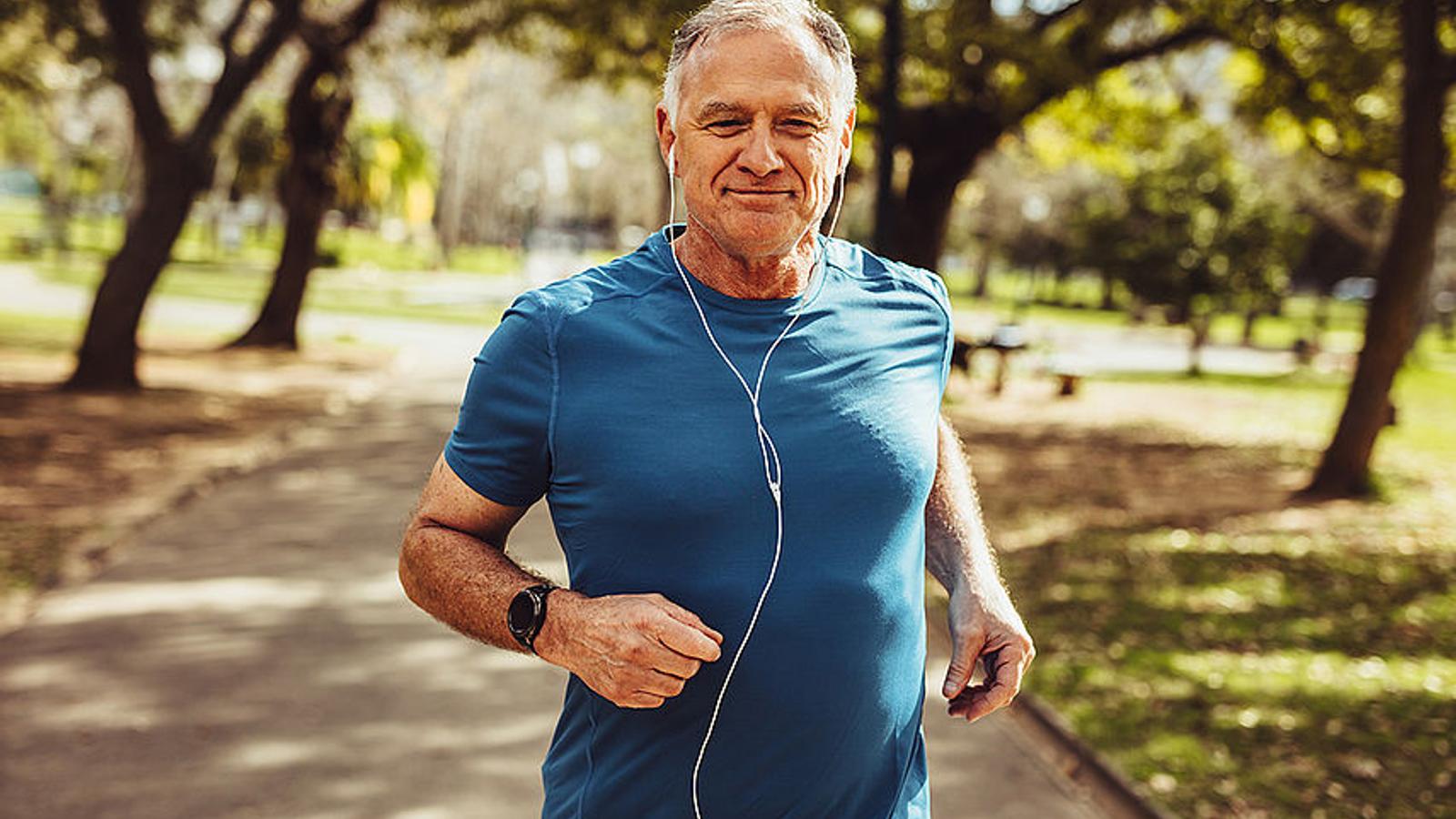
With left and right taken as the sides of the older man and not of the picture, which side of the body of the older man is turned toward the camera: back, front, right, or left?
front

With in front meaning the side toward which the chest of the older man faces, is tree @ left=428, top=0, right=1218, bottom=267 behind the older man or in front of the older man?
behind

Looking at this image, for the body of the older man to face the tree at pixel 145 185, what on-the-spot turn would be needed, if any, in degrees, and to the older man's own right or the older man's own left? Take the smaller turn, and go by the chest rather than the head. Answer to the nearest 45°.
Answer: approximately 135° to the older man's own right

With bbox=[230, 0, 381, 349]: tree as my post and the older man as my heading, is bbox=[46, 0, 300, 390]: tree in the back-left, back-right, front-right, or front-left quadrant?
front-right

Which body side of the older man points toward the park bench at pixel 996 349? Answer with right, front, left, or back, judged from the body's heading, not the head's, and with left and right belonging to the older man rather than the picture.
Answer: back

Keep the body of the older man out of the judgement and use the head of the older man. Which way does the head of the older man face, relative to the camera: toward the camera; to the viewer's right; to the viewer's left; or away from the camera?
toward the camera

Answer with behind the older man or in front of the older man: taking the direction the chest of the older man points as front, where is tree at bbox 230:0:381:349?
behind
